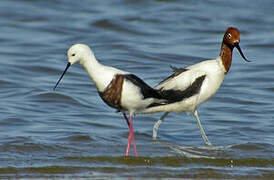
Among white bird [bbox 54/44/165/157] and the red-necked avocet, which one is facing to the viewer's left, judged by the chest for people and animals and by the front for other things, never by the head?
the white bird

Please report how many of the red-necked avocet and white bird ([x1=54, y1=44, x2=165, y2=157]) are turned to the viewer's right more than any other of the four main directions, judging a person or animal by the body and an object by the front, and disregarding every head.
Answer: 1

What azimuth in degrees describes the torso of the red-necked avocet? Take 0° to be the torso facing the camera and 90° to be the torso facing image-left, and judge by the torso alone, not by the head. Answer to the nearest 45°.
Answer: approximately 270°

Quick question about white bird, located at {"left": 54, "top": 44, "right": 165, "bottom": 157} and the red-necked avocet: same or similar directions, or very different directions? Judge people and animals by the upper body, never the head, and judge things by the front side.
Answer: very different directions

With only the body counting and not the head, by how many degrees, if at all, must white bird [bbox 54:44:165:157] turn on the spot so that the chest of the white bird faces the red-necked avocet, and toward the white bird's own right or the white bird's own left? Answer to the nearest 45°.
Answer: approximately 135° to the white bird's own right

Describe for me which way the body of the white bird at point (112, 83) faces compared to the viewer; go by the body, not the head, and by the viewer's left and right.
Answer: facing to the left of the viewer

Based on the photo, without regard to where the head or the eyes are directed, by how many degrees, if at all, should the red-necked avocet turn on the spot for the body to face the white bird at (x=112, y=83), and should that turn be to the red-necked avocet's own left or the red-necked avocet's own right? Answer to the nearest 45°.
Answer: approximately 135° to the red-necked avocet's own right
